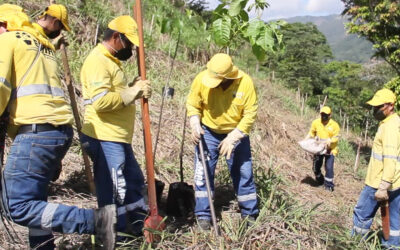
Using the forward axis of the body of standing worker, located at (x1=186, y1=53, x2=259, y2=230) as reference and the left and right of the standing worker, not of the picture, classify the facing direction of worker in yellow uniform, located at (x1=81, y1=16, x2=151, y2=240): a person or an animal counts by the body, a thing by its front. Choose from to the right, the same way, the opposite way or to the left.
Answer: to the left

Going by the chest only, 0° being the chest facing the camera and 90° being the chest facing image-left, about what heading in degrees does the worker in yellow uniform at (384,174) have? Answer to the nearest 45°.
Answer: approximately 90°

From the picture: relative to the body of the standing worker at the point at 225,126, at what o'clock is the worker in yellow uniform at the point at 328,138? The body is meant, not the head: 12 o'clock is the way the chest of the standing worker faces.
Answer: The worker in yellow uniform is roughly at 7 o'clock from the standing worker.

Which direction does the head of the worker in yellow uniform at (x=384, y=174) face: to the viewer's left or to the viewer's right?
to the viewer's left

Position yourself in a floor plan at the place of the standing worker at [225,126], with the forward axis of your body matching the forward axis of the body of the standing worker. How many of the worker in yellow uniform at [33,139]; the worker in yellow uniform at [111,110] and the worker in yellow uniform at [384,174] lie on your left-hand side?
1

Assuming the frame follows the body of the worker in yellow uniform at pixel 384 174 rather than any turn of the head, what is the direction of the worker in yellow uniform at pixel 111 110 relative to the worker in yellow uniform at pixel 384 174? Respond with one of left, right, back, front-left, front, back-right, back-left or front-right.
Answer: front-left

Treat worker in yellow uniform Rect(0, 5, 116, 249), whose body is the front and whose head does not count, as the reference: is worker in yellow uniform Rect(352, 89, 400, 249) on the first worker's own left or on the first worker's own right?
on the first worker's own right

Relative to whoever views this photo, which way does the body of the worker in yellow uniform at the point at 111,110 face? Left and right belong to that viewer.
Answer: facing to the right of the viewer

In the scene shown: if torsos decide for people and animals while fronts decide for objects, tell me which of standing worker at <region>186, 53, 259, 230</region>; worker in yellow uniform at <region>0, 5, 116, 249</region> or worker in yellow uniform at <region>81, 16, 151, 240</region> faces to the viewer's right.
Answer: worker in yellow uniform at <region>81, 16, 151, 240</region>

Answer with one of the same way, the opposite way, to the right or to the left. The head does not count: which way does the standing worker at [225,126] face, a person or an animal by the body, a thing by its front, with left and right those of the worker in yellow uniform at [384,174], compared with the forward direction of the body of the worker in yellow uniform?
to the left
